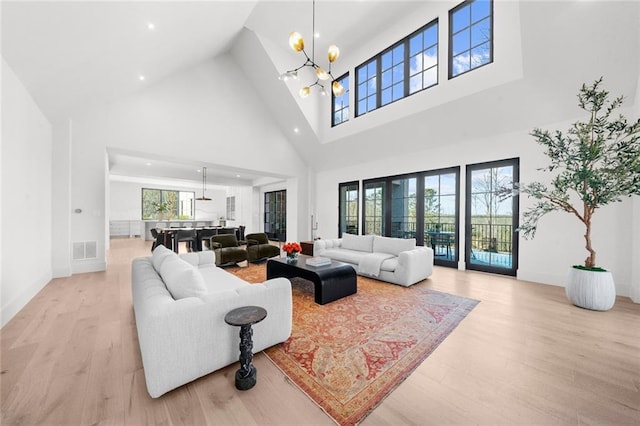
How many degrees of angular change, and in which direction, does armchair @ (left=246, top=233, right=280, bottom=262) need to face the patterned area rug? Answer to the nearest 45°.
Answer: approximately 45° to its right

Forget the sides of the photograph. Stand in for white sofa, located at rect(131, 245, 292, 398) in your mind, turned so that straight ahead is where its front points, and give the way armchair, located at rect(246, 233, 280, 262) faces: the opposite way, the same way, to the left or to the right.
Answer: to the right

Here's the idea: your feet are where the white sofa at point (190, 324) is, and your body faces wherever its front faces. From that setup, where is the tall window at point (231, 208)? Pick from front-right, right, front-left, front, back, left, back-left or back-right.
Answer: front-left

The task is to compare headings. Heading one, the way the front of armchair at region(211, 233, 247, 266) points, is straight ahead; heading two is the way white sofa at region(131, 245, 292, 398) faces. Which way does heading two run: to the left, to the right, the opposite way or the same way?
to the left

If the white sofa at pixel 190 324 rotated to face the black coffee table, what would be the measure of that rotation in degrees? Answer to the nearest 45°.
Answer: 0° — it already faces it

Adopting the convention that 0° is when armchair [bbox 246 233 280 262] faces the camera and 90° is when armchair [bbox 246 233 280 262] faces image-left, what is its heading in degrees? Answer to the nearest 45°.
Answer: approximately 315°

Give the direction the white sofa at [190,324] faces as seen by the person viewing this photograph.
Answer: facing away from the viewer and to the right of the viewer

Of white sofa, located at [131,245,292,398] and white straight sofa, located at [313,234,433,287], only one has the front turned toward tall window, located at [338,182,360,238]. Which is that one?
the white sofa
